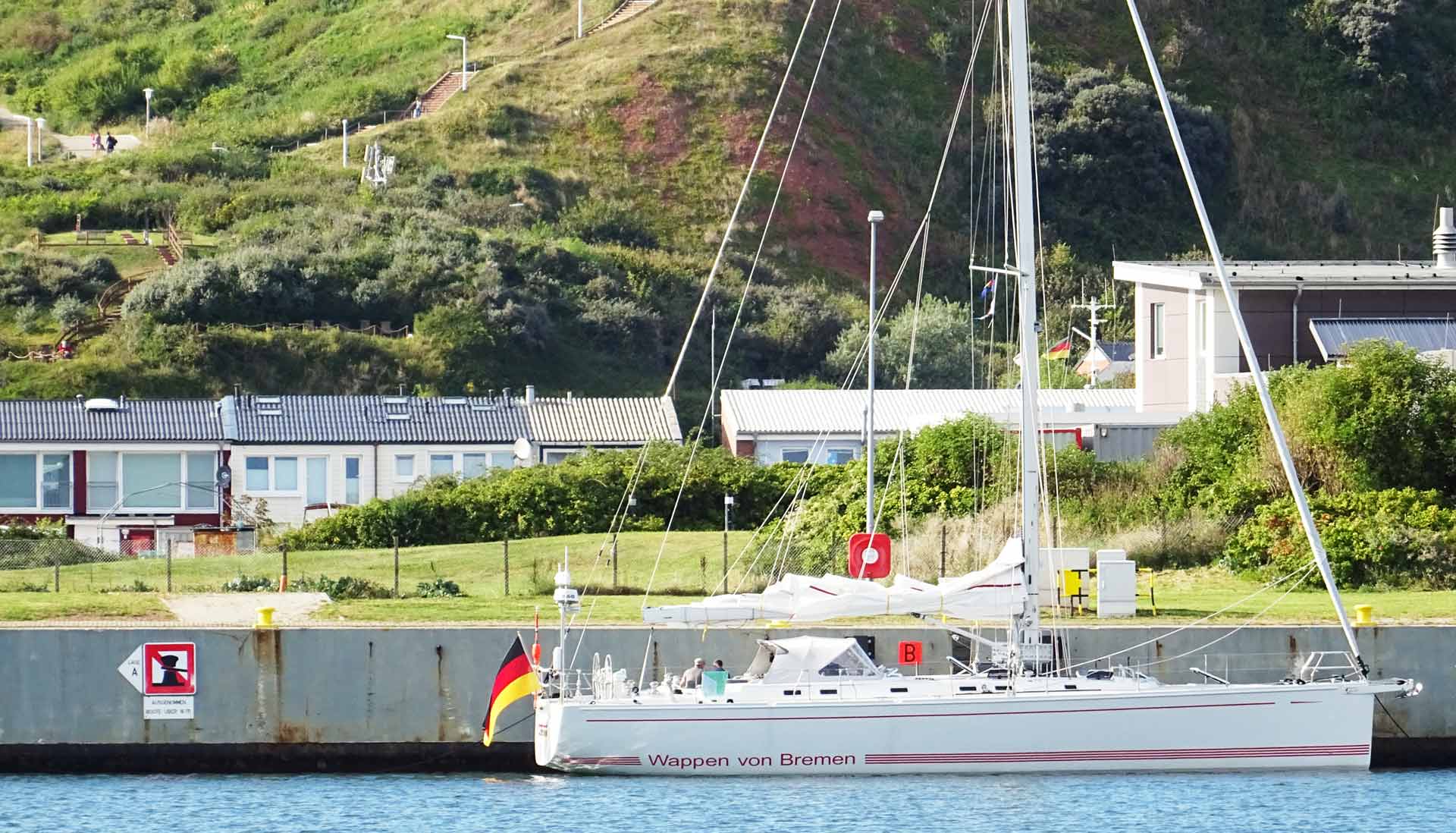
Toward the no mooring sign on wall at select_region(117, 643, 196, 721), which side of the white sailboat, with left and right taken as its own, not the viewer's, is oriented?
back

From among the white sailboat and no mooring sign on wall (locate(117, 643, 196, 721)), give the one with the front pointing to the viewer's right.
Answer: the white sailboat

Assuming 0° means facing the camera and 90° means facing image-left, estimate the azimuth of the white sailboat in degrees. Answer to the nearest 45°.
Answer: approximately 270°

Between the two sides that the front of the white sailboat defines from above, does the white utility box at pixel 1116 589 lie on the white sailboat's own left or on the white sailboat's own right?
on the white sailboat's own left

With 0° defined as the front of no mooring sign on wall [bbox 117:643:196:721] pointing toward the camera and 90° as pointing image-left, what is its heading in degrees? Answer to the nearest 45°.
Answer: approximately 0°

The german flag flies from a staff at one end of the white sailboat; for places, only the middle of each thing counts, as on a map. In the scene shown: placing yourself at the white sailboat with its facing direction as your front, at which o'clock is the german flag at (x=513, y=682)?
The german flag is roughly at 6 o'clock from the white sailboat.

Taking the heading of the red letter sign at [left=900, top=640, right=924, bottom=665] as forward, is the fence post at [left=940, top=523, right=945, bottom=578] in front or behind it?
behind

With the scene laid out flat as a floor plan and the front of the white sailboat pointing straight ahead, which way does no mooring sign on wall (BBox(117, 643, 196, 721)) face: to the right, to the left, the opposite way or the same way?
to the right

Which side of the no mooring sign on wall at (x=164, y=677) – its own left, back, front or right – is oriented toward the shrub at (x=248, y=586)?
back

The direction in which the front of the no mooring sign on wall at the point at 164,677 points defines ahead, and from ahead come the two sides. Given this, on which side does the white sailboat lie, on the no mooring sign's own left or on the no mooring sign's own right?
on the no mooring sign's own left

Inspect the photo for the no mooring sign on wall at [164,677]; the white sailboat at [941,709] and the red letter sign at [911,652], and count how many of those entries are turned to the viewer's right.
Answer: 1

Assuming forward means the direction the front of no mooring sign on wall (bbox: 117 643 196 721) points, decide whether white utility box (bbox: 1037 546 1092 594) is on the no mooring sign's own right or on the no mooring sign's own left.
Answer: on the no mooring sign's own left

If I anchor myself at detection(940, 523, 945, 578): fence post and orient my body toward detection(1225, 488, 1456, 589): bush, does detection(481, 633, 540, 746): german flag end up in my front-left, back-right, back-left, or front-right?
back-right

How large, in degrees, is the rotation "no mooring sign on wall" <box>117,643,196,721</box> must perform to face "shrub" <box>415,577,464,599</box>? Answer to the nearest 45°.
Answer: approximately 135° to its left

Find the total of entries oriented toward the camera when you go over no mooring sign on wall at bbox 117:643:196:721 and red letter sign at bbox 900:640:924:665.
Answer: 2
